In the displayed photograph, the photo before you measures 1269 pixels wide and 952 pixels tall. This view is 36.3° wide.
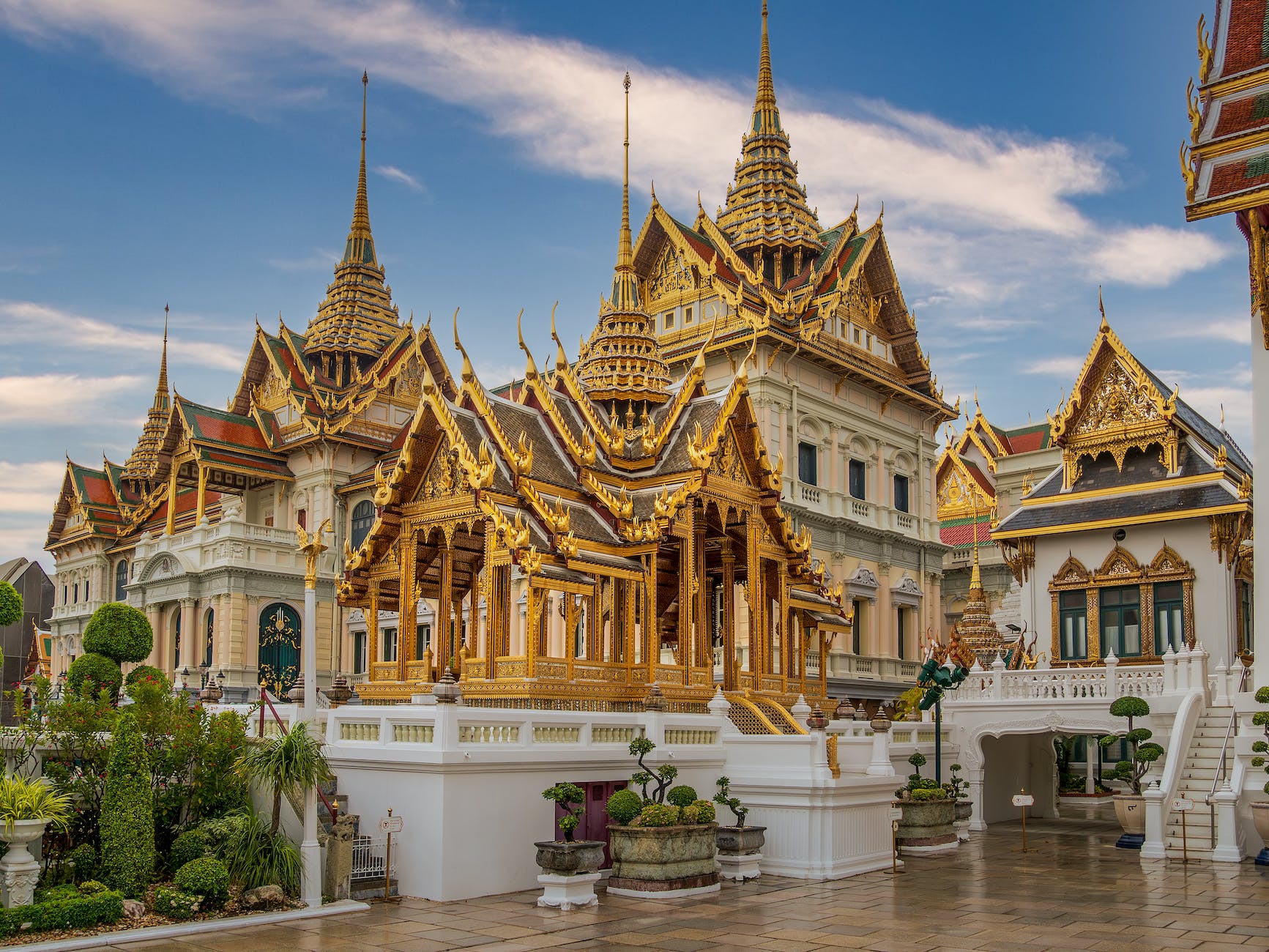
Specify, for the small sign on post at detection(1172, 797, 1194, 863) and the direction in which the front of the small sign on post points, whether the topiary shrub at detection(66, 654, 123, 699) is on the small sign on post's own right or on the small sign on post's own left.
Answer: on the small sign on post's own right

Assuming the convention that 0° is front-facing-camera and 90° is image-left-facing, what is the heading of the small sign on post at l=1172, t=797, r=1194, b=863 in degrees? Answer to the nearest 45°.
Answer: approximately 0°

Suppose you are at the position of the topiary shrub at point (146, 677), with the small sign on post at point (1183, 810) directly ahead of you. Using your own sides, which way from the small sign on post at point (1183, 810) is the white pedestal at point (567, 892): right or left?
right

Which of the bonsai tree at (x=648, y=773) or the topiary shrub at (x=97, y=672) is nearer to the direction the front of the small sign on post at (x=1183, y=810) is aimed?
the bonsai tree

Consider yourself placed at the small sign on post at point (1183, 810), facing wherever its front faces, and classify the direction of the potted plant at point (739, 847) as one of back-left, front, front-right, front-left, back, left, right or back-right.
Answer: front-right

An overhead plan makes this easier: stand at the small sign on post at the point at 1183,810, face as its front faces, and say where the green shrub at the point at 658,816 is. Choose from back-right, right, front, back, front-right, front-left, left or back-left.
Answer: front-right
